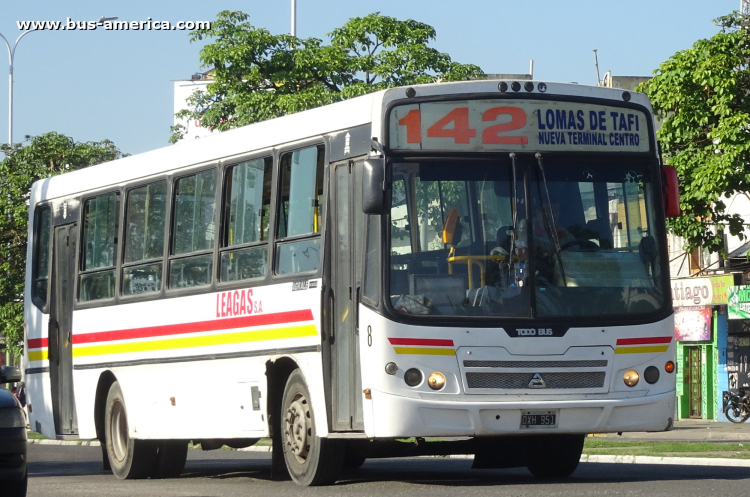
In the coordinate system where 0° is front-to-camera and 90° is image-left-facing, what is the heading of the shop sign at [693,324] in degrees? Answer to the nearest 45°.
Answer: approximately 0°

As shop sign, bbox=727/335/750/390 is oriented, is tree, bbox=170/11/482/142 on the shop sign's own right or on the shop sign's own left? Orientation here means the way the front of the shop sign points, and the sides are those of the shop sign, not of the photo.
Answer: on the shop sign's own right

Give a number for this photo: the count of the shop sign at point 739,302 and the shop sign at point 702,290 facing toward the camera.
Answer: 2

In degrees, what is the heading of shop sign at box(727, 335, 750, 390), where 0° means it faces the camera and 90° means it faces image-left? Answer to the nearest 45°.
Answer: approximately 0°

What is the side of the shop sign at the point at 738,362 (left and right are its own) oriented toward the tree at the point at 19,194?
right

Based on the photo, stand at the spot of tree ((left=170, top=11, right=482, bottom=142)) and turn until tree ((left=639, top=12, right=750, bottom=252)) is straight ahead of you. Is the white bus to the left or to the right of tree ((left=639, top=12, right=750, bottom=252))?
right
